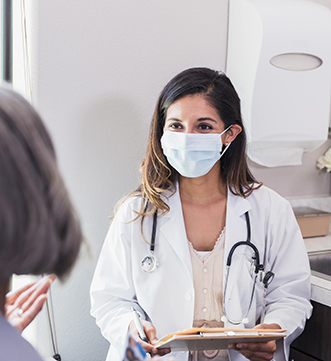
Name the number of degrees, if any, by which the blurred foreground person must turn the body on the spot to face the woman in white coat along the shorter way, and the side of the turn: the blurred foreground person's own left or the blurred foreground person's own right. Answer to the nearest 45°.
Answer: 0° — they already face them

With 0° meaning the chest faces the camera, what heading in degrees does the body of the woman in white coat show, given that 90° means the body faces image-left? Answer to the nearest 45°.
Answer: approximately 0°

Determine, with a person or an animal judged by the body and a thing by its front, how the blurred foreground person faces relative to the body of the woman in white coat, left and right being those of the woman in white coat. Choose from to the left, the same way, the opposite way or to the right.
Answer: the opposite way

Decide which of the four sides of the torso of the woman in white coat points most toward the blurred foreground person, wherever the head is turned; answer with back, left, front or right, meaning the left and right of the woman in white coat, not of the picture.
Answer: front

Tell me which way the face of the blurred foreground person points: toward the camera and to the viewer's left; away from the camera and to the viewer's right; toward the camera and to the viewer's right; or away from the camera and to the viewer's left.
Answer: away from the camera and to the viewer's right

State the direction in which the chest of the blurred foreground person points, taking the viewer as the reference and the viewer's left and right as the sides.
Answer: facing away from the viewer and to the right of the viewer
